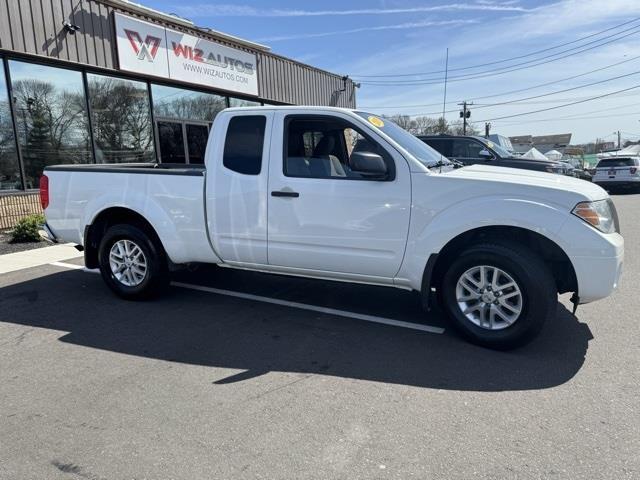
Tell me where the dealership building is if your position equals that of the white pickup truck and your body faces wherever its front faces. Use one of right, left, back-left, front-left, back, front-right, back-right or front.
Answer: back

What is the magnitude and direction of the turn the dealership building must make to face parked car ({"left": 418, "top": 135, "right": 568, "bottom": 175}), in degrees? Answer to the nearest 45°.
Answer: approximately 45° to its left

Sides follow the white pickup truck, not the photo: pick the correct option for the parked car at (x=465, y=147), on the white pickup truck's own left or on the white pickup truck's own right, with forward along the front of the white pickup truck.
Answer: on the white pickup truck's own left

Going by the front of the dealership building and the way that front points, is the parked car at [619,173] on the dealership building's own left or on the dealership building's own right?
on the dealership building's own left

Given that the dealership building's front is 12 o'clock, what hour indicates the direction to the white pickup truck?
The white pickup truck is roughly at 1 o'clock from the dealership building.

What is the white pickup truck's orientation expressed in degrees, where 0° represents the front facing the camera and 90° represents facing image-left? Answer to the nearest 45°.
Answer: approximately 315°

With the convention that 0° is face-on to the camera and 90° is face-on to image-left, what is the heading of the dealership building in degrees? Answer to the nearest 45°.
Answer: approximately 315°
